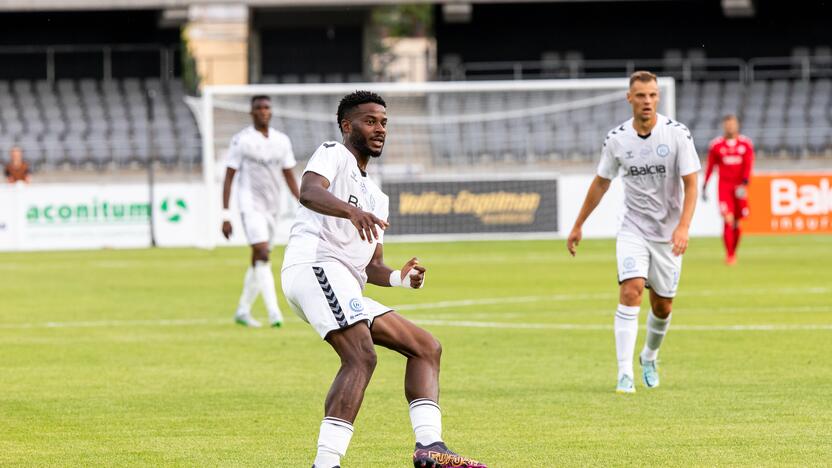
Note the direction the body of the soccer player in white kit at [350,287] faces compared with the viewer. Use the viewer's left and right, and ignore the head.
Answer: facing the viewer and to the right of the viewer

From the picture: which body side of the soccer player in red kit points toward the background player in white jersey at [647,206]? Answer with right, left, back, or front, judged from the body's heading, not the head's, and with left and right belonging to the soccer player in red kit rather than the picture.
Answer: front

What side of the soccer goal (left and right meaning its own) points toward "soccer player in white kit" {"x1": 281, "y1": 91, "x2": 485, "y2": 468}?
front

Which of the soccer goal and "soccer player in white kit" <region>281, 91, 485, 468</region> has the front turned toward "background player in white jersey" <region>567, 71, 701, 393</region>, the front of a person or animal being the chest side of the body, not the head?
the soccer goal

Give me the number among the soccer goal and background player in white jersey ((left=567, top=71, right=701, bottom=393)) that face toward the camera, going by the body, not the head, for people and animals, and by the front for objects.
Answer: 2

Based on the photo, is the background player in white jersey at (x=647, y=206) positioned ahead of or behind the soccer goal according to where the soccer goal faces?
ahead

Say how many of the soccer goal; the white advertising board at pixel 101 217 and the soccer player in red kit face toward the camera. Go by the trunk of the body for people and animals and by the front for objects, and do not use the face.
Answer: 3

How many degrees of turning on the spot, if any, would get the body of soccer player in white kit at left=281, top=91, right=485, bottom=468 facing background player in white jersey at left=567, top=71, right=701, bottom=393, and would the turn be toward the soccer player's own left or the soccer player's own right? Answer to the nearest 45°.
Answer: approximately 90° to the soccer player's own left

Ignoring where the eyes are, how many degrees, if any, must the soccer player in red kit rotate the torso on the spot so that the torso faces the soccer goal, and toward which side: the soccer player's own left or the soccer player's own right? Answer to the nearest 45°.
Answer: approximately 135° to the soccer player's own right

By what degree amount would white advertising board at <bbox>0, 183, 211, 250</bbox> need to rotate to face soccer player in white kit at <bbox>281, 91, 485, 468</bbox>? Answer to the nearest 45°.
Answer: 0° — it already faces them
